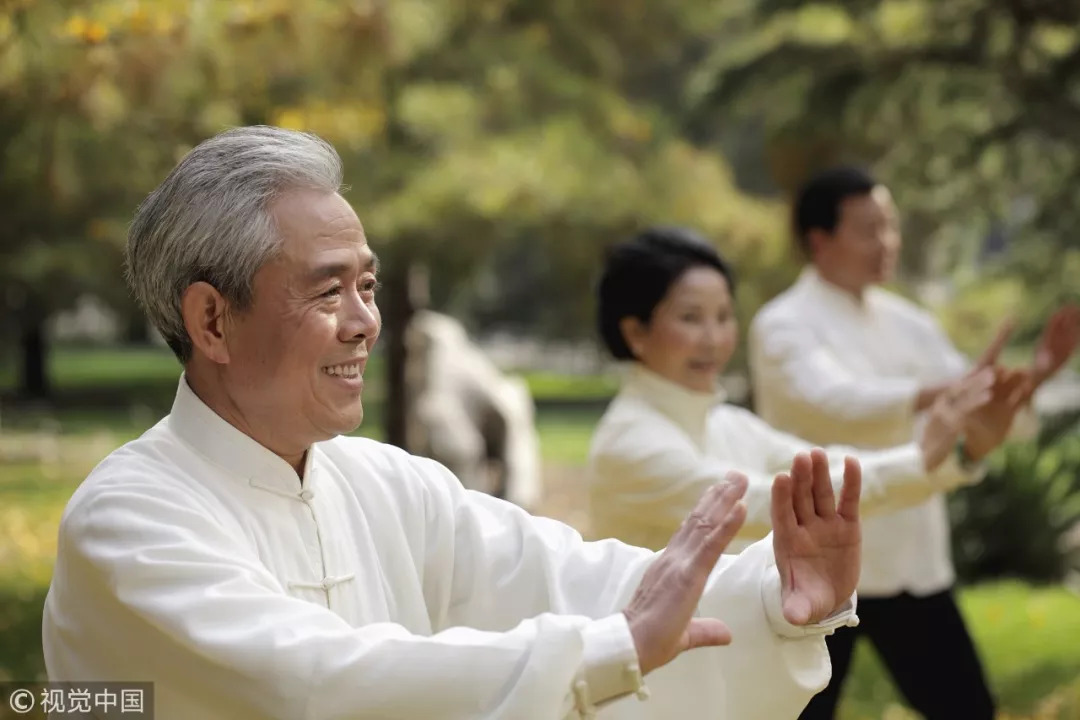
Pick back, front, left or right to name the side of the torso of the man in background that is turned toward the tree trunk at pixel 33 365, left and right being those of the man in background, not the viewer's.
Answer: back

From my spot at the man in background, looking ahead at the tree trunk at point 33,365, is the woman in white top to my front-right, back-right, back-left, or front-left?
back-left

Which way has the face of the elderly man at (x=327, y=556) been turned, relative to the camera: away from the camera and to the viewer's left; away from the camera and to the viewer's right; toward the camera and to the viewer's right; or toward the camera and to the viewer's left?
toward the camera and to the viewer's right

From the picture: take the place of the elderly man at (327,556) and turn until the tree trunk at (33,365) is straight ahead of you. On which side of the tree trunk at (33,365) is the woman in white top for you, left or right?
right

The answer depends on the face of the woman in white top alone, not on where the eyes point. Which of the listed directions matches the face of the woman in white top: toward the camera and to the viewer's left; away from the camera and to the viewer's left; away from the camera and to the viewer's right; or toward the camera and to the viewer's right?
toward the camera and to the viewer's right

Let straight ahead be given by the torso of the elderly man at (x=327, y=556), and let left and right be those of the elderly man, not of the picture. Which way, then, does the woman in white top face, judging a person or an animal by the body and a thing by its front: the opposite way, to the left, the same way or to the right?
the same way

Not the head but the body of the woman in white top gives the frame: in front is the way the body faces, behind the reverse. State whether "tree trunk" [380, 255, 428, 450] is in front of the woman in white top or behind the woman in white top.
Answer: behind

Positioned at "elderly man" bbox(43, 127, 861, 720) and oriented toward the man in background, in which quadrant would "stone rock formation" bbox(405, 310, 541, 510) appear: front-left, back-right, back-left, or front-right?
front-left

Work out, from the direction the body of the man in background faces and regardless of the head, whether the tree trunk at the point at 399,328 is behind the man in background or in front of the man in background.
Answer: behind

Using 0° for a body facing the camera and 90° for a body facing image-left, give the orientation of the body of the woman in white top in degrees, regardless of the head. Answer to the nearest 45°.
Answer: approximately 315°

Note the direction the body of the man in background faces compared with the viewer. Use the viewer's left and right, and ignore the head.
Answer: facing the viewer and to the right of the viewer

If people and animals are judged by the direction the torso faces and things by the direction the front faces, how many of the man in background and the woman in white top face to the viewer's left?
0

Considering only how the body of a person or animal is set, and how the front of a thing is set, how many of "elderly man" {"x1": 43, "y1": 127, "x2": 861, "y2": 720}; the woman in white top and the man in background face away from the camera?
0

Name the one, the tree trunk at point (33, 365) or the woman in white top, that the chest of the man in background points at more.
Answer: the woman in white top

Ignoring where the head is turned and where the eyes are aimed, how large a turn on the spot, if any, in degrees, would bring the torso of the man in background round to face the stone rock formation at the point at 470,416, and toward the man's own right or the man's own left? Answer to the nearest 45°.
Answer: approximately 180°

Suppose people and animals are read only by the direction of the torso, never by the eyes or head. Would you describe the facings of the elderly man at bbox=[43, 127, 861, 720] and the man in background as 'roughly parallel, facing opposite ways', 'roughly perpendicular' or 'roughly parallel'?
roughly parallel
